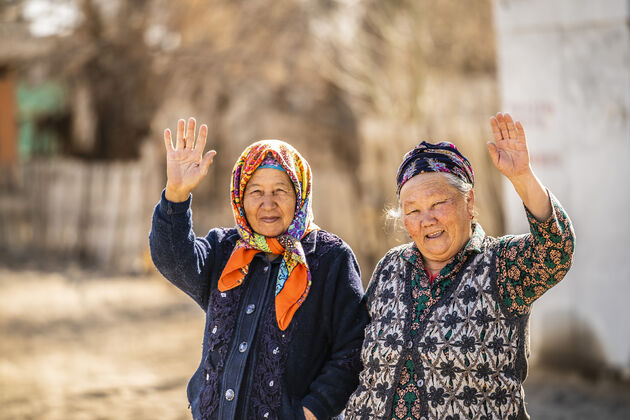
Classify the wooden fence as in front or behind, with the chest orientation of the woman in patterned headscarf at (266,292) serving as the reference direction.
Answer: behind

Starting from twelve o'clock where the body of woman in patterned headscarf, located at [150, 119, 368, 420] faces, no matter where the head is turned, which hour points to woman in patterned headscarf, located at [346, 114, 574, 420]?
woman in patterned headscarf, located at [346, 114, 574, 420] is roughly at 10 o'clock from woman in patterned headscarf, located at [150, 119, 368, 420].

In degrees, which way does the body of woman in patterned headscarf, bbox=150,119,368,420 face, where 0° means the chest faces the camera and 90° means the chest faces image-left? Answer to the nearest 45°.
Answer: approximately 0°

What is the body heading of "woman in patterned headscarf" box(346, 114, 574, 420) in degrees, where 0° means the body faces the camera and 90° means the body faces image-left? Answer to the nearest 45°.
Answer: approximately 45°

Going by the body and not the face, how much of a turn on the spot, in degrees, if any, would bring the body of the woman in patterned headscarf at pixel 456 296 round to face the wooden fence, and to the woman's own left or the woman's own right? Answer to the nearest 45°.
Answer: approximately 90° to the woman's own right

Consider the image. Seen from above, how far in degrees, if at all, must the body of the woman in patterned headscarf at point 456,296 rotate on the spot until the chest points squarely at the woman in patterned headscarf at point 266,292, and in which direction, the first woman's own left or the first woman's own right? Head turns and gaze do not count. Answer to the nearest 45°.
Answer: approximately 45° to the first woman's own right

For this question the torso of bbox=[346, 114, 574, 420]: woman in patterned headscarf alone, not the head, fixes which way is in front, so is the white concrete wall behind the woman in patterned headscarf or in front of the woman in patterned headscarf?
behind

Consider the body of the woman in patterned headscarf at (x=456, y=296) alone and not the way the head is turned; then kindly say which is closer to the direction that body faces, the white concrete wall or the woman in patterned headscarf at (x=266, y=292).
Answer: the woman in patterned headscarf
